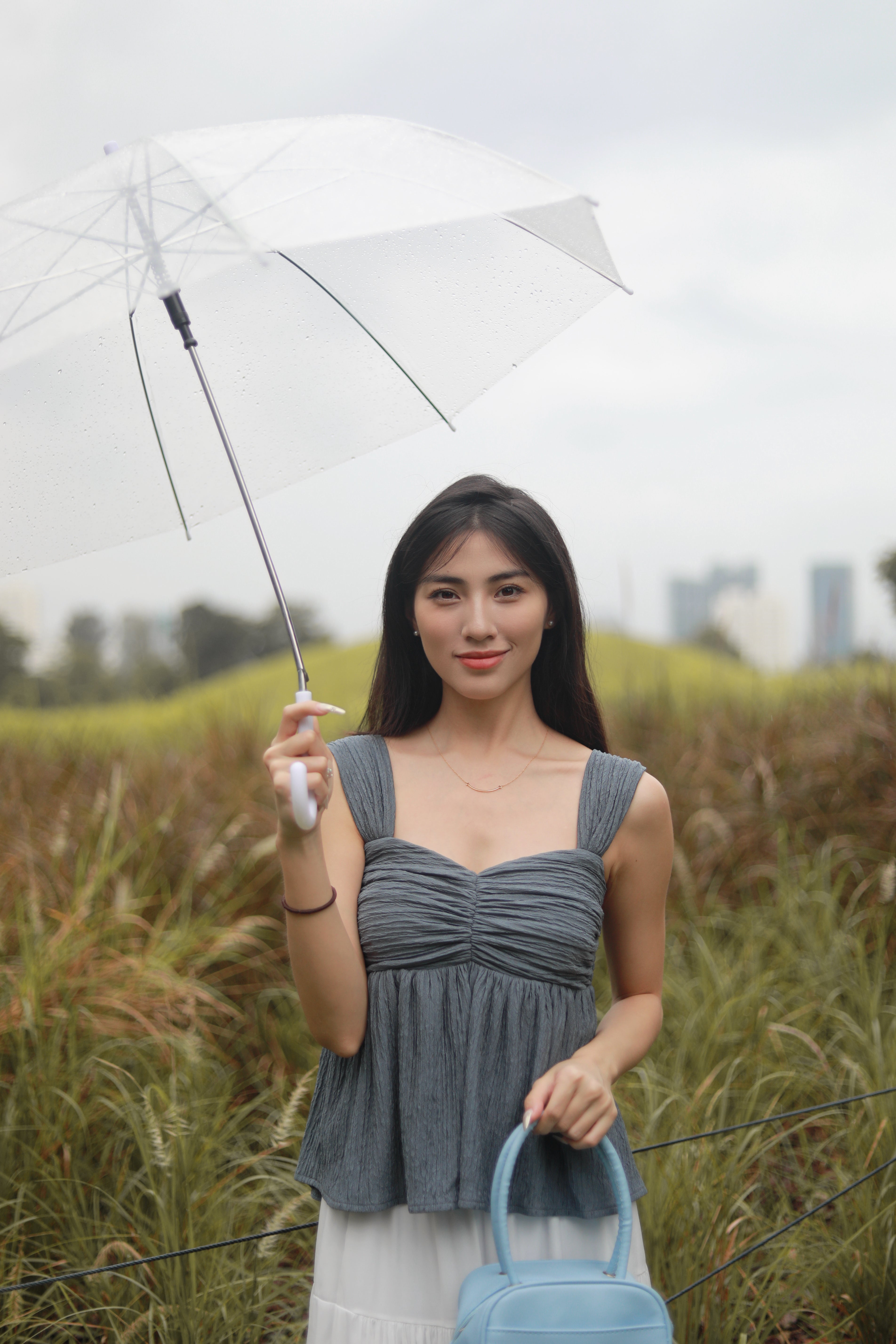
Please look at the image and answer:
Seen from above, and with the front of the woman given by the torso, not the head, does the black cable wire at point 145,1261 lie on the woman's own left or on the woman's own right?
on the woman's own right

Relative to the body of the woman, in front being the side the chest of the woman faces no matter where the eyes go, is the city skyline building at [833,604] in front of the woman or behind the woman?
behind

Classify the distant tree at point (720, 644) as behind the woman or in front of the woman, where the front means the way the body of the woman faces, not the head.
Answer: behind

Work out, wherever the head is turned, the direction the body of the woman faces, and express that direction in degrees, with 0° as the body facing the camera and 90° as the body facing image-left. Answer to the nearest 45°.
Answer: approximately 0°

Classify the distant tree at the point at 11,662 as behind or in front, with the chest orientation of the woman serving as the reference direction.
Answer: behind

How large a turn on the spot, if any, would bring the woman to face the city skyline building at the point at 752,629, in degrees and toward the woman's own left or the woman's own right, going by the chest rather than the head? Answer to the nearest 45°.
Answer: approximately 180°
